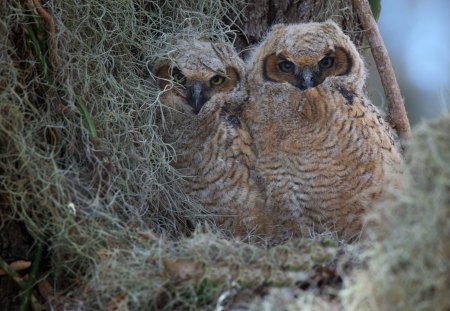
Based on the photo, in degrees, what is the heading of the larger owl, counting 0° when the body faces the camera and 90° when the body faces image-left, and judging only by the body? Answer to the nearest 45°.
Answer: approximately 0°

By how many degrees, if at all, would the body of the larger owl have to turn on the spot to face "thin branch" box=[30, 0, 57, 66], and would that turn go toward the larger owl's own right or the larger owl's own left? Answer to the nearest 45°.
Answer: approximately 45° to the larger owl's own right
